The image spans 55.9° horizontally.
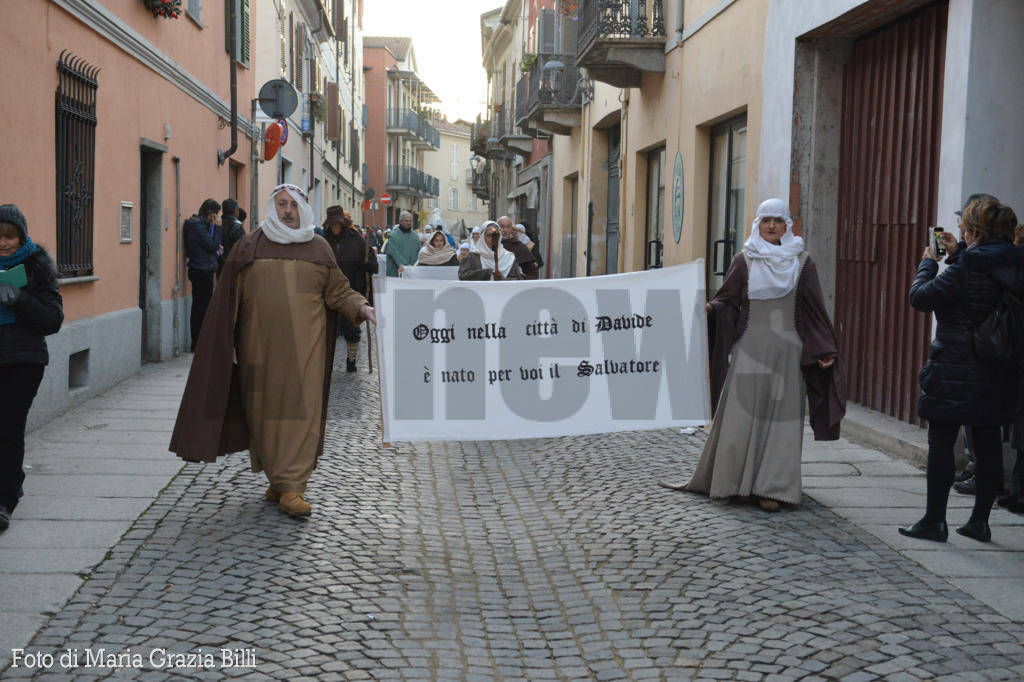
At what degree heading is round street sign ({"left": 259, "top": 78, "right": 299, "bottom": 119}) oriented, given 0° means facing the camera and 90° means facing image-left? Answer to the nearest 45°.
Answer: approximately 180°

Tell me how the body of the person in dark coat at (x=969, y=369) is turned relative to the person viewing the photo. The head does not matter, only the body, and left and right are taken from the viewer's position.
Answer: facing away from the viewer and to the left of the viewer

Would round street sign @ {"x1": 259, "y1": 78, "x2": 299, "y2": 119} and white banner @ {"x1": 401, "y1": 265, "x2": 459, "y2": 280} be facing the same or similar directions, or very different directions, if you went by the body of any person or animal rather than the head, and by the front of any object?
very different directions

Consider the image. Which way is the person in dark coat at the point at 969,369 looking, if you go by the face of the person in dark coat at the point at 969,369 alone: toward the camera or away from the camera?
away from the camera

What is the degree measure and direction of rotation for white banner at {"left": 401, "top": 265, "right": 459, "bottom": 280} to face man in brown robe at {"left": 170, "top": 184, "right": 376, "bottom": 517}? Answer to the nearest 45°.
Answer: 0° — it already faces them

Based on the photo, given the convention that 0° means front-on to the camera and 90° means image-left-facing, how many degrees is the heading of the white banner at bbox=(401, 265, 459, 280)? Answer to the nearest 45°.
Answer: approximately 0°

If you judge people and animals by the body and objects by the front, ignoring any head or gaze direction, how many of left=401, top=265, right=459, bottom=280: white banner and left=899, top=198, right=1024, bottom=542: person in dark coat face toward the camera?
1

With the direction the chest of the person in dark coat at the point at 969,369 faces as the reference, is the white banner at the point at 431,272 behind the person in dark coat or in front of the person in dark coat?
in front

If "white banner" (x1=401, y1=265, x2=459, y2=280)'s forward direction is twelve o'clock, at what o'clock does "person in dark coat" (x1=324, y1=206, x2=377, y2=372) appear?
The person in dark coat is roughly at 1 o'clock from the white banner.

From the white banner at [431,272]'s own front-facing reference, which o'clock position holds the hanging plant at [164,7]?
The hanging plant is roughly at 2 o'clock from the white banner.

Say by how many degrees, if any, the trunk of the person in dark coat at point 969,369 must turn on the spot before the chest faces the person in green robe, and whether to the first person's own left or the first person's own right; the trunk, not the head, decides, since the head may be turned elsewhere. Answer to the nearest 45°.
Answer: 0° — they already face them
